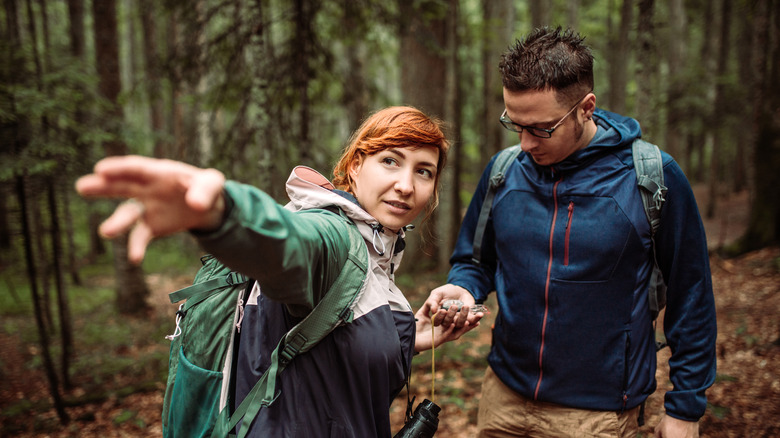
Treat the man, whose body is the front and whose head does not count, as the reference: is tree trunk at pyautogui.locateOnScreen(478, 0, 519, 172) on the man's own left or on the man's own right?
on the man's own right

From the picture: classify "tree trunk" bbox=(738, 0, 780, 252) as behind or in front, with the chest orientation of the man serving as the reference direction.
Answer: behind

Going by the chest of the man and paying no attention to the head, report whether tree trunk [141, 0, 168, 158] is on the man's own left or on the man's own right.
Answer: on the man's own right

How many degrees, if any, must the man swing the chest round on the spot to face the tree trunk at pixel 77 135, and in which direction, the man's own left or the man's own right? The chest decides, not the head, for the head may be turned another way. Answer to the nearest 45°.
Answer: approximately 90° to the man's own right

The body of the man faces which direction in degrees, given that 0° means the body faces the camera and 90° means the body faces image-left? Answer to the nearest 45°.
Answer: approximately 45°

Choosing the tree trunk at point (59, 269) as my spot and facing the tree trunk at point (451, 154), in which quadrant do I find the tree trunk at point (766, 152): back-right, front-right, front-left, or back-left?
front-right

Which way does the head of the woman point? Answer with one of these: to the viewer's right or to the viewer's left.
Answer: to the viewer's right

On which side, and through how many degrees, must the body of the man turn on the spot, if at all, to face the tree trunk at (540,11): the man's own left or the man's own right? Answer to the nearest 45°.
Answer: approximately 135° to the man's own right

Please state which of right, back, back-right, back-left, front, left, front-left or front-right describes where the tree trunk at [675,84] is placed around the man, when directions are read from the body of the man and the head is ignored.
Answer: back-right

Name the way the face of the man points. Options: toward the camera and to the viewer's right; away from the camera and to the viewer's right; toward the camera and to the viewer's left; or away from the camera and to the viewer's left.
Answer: toward the camera and to the viewer's left
